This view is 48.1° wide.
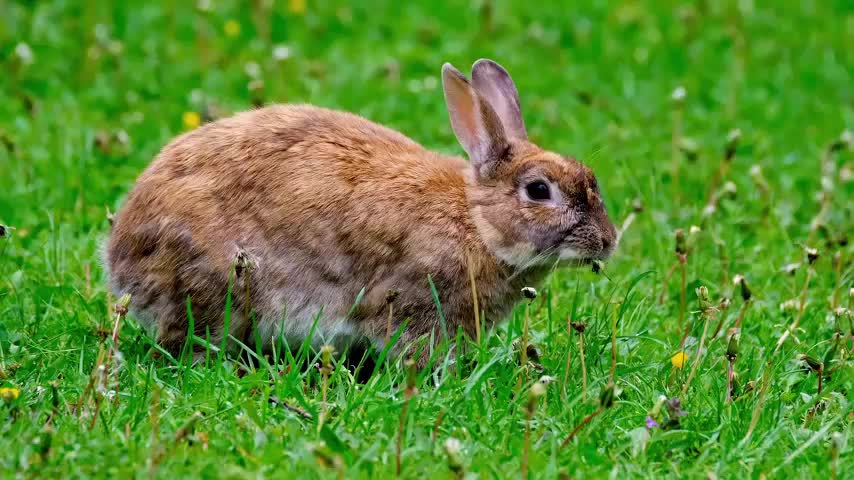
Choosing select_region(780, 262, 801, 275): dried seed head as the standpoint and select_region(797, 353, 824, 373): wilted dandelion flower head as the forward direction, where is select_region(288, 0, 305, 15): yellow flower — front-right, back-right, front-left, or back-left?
back-right

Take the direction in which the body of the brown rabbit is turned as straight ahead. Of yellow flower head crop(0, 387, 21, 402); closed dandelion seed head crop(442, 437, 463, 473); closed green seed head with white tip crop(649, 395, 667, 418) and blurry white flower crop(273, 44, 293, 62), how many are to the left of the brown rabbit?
1

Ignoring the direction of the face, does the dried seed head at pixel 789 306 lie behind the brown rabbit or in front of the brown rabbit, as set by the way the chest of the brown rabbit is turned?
in front

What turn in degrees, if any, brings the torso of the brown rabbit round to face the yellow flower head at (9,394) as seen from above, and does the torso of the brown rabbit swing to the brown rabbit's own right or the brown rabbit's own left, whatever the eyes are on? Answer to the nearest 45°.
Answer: approximately 135° to the brown rabbit's own right

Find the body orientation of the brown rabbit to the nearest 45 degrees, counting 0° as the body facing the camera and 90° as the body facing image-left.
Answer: approximately 270°

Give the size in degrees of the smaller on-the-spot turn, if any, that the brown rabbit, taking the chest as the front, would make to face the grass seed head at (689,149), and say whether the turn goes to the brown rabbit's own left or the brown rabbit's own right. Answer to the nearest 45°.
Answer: approximately 45° to the brown rabbit's own left

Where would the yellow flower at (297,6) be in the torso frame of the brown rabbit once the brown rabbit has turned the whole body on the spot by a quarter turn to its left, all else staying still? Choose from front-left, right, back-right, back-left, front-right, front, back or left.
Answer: front

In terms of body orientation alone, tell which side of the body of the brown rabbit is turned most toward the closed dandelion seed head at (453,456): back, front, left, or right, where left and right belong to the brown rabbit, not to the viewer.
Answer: right

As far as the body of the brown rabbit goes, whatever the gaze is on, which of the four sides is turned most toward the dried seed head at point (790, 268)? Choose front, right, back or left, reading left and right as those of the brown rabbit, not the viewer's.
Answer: front

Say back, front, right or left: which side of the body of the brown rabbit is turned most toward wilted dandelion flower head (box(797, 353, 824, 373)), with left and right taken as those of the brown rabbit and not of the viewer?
front
